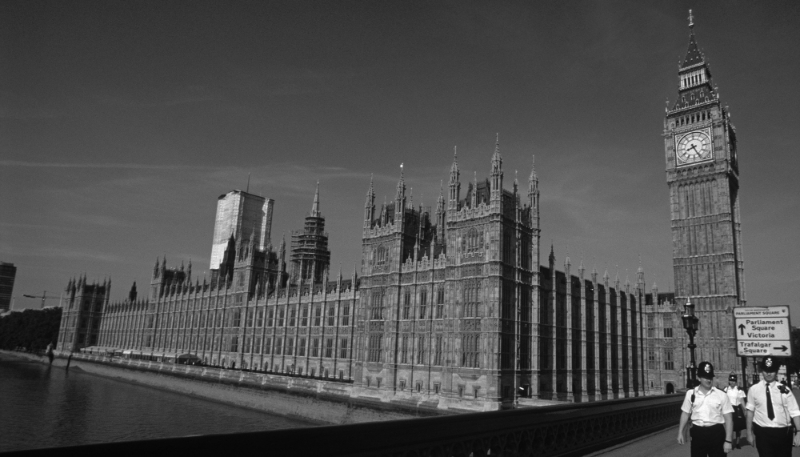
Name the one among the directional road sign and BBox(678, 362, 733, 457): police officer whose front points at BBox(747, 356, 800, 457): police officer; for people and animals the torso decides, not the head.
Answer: the directional road sign

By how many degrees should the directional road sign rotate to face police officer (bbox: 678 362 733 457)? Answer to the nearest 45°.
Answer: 0° — it already faces them

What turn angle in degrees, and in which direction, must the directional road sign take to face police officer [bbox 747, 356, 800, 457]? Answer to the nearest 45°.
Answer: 0° — it already faces them

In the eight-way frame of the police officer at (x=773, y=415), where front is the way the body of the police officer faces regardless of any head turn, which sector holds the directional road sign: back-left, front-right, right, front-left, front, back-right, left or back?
back

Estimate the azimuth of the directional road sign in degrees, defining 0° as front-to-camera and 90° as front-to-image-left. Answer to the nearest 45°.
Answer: approximately 0°

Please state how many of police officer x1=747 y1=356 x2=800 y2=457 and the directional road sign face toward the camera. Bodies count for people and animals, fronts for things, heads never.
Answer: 2

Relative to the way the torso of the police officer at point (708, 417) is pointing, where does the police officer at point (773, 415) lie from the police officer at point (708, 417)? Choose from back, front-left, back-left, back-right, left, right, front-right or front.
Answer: back-left

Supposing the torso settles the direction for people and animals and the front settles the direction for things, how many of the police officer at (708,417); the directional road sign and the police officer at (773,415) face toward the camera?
3

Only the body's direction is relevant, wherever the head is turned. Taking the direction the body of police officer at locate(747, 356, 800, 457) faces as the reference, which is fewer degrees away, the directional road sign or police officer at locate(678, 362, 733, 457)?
the police officer

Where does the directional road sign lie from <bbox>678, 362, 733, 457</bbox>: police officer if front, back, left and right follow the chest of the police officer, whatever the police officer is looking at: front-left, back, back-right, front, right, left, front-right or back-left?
back
